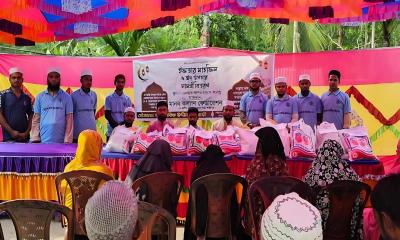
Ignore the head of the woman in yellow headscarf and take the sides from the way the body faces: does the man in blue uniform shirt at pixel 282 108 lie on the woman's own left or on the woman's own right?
on the woman's own right

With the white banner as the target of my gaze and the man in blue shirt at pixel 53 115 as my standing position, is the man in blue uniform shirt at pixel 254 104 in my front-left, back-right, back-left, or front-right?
front-right

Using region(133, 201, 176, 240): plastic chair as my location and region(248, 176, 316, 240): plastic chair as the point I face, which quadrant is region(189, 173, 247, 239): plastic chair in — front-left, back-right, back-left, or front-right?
front-left

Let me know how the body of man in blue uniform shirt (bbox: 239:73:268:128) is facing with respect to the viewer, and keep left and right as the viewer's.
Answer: facing the viewer

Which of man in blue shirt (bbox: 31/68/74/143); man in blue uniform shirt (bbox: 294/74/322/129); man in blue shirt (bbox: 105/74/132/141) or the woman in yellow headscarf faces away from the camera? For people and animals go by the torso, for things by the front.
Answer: the woman in yellow headscarf

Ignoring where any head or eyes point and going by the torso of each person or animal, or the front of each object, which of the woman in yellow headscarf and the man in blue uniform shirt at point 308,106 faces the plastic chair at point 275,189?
the man in blue uniform shirt

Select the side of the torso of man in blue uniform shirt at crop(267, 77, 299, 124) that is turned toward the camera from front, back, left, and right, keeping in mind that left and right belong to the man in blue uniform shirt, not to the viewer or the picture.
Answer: front

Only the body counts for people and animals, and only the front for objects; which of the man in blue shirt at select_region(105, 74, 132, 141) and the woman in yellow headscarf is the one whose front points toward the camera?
the man in blue shirt

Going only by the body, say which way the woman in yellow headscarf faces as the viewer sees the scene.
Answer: away from the camera

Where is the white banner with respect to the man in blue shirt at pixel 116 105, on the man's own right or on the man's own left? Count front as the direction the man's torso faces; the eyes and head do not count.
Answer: on the man's own left

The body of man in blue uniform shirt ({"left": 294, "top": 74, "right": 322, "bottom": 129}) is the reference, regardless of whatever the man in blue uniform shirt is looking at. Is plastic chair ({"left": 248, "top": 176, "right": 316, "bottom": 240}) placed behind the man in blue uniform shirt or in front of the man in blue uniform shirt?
in front

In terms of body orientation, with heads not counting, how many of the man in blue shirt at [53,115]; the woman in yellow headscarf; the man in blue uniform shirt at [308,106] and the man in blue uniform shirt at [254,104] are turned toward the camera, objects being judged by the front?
3

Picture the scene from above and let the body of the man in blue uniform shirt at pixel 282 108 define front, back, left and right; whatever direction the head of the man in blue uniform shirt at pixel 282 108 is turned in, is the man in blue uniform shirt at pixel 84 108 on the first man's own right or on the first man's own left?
on the first man's own right

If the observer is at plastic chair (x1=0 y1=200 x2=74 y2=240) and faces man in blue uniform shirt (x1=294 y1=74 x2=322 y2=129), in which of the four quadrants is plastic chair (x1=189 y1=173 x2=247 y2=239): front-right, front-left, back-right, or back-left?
front-right

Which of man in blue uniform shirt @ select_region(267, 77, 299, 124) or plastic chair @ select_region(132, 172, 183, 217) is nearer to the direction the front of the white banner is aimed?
the plastic chair

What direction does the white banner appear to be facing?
toward the camera

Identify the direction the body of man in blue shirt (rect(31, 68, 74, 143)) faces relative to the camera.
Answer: toward the camera

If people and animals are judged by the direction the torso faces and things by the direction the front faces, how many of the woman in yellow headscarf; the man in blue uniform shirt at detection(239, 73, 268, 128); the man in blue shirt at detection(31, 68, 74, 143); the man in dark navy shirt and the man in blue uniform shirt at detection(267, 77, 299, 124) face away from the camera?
1

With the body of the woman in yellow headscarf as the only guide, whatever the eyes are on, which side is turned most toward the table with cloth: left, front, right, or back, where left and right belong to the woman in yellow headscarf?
front

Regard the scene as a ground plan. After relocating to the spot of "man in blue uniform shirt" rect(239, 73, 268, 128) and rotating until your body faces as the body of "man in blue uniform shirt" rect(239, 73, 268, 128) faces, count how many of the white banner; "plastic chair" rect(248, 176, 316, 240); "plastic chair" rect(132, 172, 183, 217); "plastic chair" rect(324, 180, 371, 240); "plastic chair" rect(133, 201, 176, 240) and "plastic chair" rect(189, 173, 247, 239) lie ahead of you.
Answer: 5
